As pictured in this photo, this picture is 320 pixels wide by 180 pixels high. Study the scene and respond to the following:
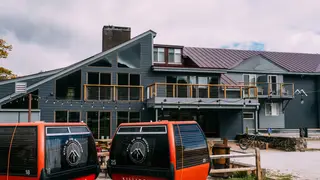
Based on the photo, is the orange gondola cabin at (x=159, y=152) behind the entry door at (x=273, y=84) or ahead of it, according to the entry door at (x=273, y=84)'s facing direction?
ahead

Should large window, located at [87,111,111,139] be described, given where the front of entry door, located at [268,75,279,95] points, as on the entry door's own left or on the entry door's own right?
on the entry door's own right

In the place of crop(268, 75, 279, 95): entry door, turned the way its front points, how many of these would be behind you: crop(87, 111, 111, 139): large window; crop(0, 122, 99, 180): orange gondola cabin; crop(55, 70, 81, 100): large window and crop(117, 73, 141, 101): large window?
0

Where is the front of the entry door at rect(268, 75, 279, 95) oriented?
toward the camera

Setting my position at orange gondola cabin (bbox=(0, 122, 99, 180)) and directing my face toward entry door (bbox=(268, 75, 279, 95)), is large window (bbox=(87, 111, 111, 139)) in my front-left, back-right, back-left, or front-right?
front-left

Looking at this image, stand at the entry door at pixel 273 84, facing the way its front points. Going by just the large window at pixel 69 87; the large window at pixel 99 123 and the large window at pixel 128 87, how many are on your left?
0

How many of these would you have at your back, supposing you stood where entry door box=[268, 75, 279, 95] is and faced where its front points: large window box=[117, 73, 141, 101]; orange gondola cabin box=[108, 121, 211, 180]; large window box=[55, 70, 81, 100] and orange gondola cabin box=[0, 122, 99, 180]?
0

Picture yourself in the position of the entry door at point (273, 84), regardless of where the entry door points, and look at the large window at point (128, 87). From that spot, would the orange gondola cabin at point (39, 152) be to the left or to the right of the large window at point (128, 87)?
left

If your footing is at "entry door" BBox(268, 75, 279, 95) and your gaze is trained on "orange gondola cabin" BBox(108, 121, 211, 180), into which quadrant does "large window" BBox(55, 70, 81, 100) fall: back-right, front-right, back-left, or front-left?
front-right

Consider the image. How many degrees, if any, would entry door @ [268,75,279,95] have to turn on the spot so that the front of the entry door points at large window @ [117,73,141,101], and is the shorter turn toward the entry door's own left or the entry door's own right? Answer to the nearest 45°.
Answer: approximately 45° to the entry door's own right

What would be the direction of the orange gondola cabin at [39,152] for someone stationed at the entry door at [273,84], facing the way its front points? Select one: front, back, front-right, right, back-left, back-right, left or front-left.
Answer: front

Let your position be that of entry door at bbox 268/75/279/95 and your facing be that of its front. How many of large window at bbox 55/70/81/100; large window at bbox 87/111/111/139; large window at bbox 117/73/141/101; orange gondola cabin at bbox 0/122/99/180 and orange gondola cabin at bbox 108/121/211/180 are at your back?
0

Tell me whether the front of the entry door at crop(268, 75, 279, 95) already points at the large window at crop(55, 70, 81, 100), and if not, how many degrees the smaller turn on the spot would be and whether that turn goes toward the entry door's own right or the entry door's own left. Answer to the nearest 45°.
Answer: approximately 45° to the entry door's own right
